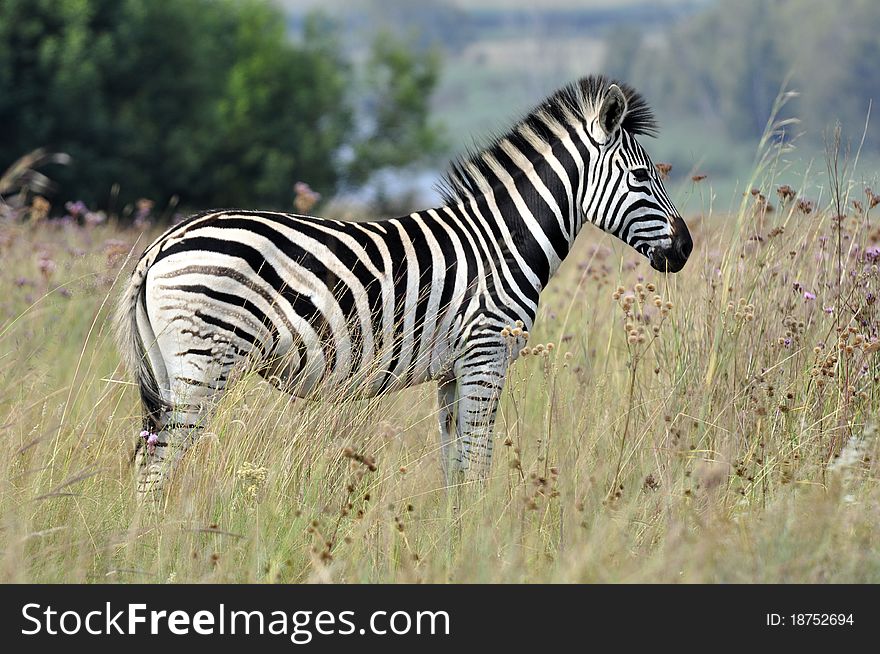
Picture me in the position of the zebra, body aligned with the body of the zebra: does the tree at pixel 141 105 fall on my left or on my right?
on my left

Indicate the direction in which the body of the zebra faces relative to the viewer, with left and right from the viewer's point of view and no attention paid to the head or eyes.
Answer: facing to the right of the viewer
